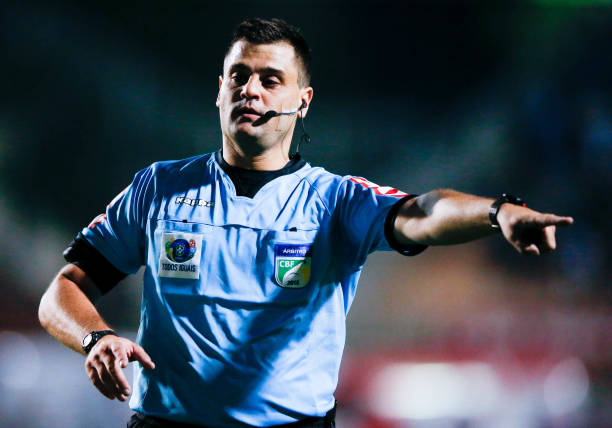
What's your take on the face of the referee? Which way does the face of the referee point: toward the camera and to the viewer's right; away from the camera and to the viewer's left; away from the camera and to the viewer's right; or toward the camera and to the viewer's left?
toward the camera and to the viewer's left

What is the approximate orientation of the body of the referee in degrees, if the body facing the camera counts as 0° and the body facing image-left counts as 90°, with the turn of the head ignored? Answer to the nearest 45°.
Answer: approximately 0°
